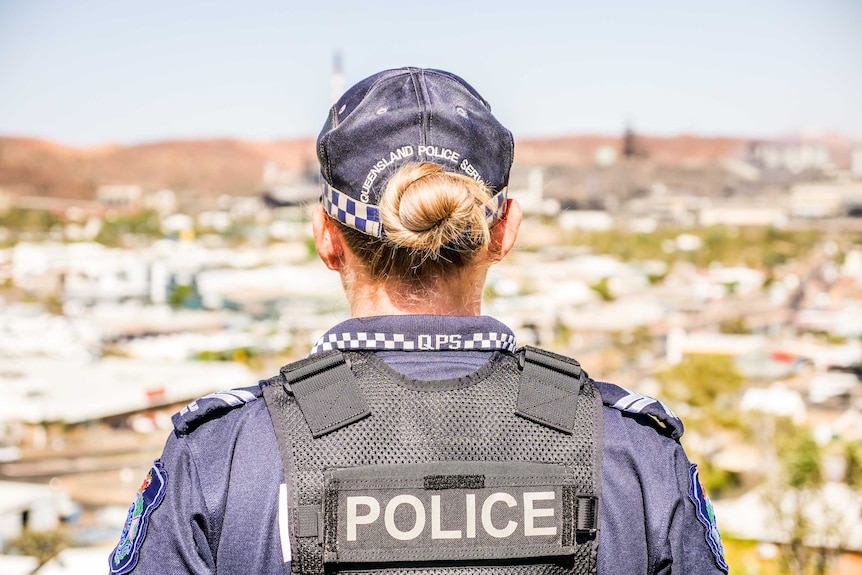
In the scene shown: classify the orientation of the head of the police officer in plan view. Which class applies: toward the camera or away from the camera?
away from the camera

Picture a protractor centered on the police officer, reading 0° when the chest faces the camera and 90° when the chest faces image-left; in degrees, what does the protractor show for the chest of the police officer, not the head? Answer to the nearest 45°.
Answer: approximately 180°

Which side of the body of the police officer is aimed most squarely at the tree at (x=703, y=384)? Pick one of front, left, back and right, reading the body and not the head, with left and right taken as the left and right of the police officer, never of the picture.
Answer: front
